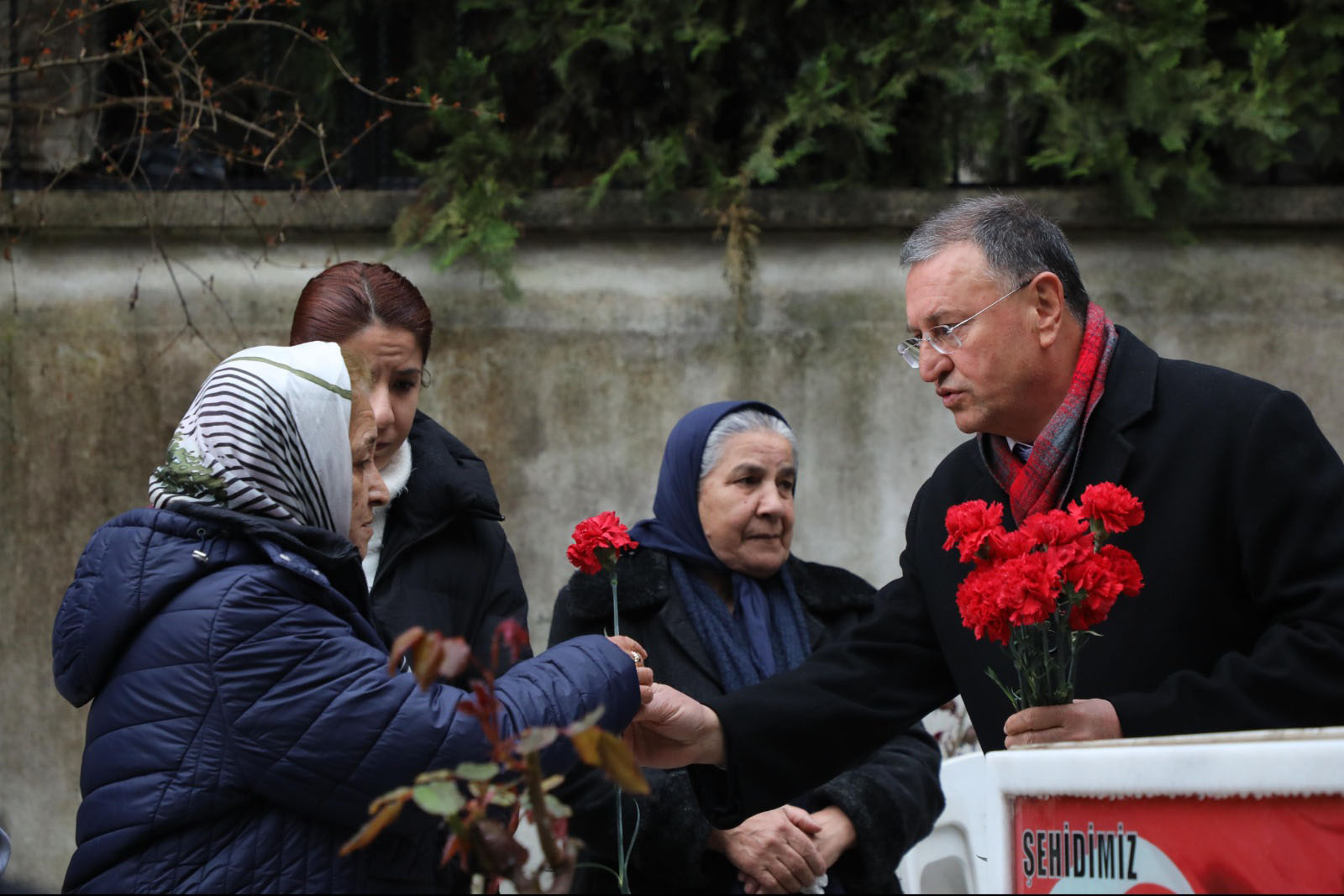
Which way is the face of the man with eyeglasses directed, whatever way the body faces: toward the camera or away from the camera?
toward the camera

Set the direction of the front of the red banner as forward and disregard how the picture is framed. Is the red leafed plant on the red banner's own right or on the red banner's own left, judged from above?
on the red banner's own right

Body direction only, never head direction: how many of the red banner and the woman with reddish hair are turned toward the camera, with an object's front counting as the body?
2

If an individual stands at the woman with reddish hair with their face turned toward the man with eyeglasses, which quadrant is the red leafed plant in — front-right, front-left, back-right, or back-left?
front-right

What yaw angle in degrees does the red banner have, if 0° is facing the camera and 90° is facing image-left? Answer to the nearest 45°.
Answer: approximately 0°

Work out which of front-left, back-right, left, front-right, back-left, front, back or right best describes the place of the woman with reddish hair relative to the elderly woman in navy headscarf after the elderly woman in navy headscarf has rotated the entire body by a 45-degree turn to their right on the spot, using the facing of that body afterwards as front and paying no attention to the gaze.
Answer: front-right

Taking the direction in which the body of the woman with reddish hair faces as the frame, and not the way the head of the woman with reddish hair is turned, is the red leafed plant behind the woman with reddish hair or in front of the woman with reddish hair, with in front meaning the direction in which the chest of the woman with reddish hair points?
in front

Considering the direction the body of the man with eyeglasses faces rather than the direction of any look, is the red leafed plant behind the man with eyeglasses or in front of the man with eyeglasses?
in front

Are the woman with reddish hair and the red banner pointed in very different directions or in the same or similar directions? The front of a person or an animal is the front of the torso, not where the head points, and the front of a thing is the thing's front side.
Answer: same or similar directions

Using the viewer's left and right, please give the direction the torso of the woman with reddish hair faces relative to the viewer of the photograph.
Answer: facing the viewer

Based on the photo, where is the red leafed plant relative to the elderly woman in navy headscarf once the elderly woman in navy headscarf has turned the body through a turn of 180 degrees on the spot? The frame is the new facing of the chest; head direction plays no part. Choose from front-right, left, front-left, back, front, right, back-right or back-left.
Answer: back-left

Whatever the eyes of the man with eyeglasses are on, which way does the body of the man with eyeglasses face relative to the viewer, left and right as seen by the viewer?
facing the viewer and to the left of the viewer

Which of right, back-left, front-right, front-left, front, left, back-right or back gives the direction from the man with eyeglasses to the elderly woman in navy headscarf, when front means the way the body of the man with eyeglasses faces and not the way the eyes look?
right

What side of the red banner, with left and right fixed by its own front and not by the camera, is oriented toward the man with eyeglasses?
back

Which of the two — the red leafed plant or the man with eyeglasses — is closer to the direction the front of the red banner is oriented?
the red leafed plant
